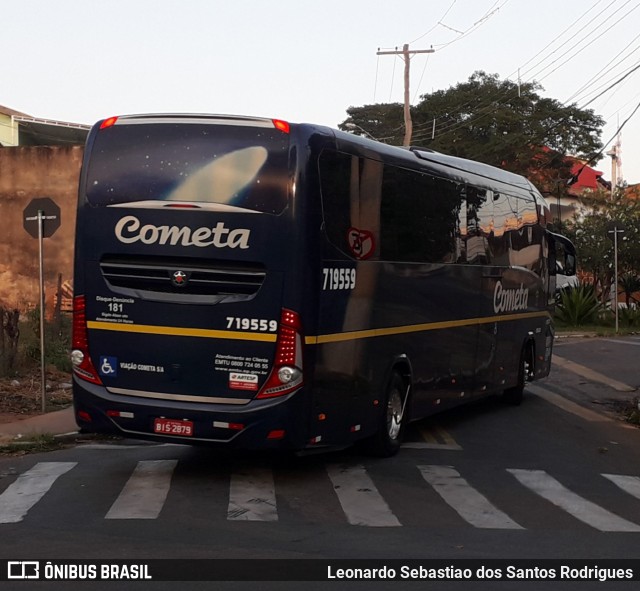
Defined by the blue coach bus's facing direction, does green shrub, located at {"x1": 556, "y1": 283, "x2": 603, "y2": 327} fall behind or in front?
in front

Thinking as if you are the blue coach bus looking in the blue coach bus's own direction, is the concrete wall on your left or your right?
on your left

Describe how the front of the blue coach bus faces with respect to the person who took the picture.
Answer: facing away from the viewer and to the right of the viewer

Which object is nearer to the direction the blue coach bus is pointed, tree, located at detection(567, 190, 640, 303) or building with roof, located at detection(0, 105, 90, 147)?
the tree

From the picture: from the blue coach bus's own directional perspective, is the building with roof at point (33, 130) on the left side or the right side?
on its left
